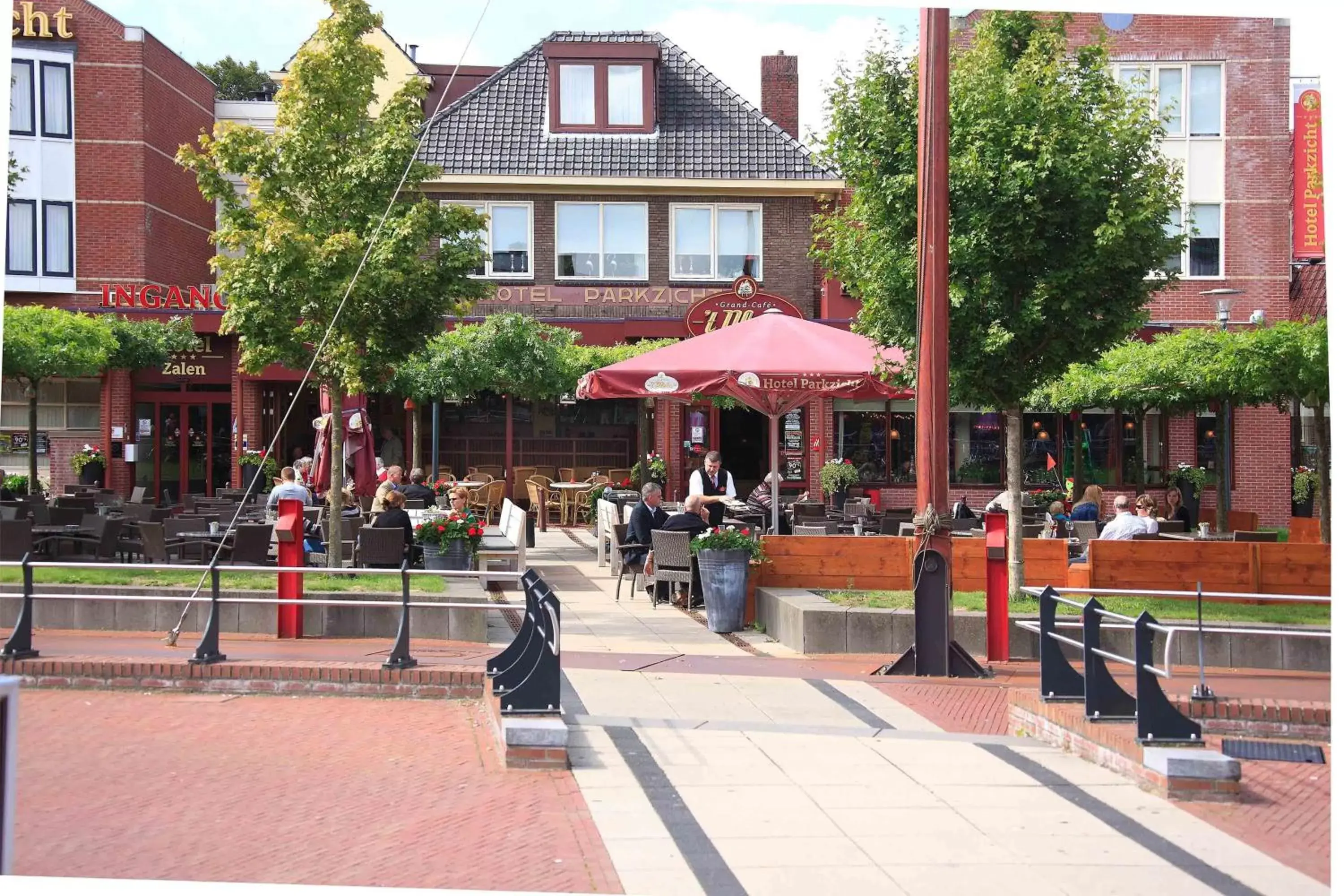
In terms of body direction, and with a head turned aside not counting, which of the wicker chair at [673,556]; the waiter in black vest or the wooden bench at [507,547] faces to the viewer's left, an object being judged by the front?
the wooden bench

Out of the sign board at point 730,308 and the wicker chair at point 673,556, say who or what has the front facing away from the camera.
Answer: the wicker chair

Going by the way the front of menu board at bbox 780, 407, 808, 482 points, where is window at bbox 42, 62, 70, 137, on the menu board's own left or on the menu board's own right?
on the menu board's own right

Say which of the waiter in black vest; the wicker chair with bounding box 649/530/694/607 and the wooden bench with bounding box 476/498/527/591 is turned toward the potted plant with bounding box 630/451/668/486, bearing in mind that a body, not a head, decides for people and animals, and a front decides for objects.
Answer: the wicker chair

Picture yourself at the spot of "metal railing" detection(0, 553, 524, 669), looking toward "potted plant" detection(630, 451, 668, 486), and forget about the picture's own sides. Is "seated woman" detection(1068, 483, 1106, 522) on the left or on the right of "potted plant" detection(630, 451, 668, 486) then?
right

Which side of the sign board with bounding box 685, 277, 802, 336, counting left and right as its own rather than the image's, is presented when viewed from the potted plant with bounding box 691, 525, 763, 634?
front

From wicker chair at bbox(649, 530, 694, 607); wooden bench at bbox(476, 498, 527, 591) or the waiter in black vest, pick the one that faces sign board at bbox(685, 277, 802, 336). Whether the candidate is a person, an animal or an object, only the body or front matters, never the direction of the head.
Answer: the wicker chair

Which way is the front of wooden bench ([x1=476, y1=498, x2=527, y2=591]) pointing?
to the viewer's left

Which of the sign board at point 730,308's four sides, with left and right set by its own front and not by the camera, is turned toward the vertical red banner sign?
left

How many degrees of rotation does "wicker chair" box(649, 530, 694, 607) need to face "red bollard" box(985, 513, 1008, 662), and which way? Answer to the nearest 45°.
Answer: approximately 135° to its right

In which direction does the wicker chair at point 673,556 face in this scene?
away from the camera

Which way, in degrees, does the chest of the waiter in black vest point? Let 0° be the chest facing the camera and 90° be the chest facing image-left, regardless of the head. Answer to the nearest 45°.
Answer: approximately 0°

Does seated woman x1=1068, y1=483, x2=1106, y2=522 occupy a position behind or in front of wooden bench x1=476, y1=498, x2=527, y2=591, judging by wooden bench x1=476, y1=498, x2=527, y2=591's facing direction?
behind

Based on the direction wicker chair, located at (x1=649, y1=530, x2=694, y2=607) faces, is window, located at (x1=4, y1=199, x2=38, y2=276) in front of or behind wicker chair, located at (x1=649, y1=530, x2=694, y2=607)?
in front

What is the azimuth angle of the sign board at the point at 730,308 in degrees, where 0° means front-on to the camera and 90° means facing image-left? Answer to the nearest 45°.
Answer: approximately 0°

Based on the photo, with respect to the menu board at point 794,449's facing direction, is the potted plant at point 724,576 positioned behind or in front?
in front
